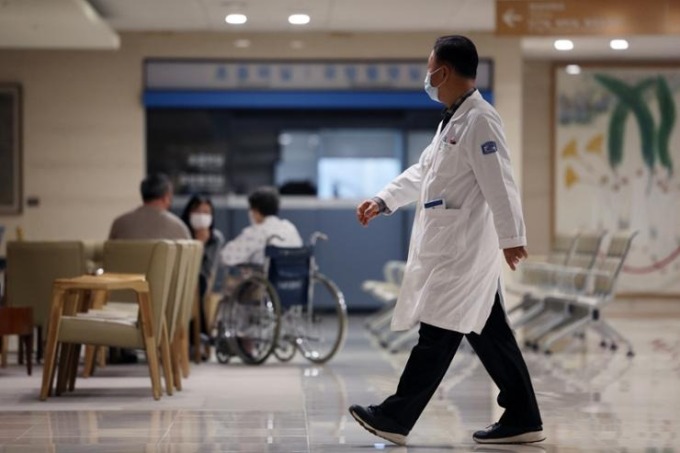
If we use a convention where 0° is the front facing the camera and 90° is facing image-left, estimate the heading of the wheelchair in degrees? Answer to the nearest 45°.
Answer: approximately 135°

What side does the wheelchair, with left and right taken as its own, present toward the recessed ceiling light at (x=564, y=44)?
right

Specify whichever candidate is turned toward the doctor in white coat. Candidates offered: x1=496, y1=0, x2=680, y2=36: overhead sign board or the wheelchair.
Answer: the overhead sign board

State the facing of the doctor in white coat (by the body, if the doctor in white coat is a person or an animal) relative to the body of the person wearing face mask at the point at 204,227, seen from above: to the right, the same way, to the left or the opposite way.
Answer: to the right

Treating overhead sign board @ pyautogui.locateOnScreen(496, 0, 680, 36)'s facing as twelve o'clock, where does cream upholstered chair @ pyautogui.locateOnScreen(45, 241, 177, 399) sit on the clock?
The cream upholstered chair is roughly at 1 o'clock from the overhead sign board.

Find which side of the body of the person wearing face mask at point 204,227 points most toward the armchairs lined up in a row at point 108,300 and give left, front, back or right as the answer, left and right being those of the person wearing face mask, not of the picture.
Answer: front

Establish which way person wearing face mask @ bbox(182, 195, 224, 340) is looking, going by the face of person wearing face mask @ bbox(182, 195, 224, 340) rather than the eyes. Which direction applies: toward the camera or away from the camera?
toward the camera

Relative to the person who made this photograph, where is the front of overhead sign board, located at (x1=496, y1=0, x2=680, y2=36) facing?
facing the viewer

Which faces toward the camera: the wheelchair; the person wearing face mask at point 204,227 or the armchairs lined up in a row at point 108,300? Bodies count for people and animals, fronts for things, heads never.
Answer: the person wearing face mask

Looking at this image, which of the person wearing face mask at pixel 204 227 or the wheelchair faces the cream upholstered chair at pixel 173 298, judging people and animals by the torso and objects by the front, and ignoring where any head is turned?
the person wearing face mask

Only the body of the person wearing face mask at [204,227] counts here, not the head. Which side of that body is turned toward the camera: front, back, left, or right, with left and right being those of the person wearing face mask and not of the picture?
front
